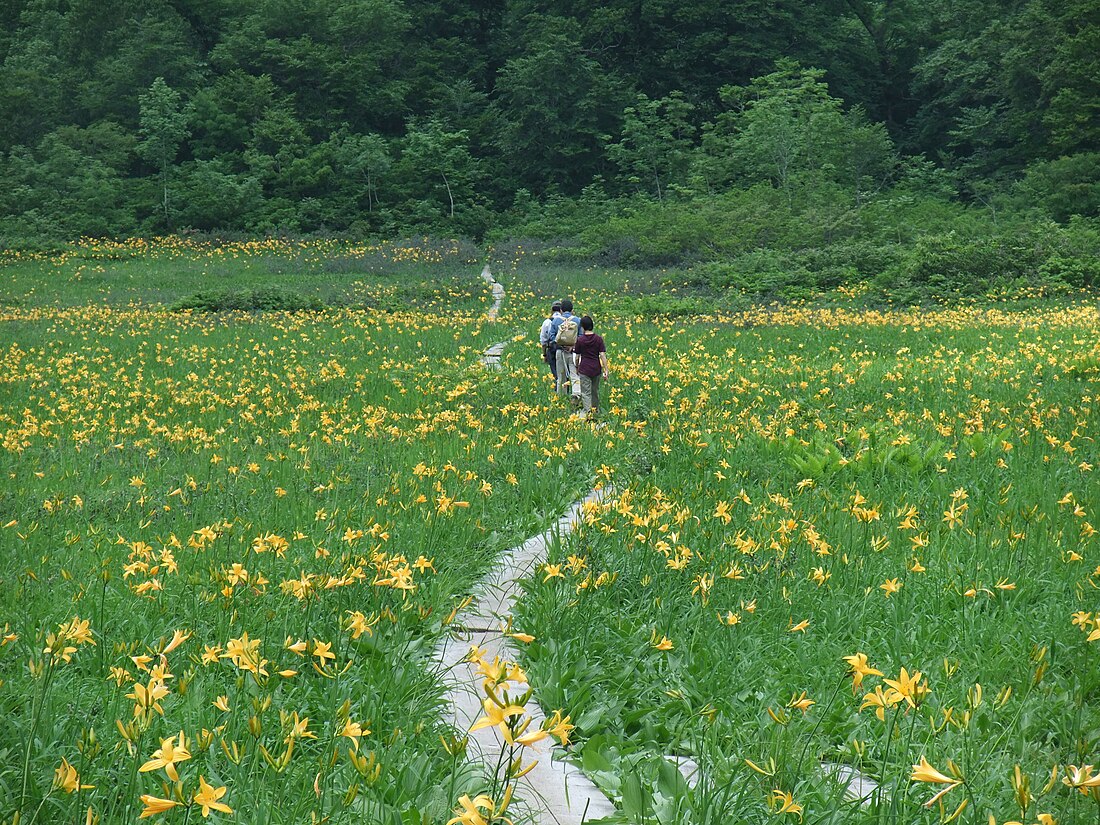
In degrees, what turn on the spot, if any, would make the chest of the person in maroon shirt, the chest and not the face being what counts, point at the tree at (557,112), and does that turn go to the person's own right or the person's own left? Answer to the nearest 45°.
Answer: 0° — they already face it

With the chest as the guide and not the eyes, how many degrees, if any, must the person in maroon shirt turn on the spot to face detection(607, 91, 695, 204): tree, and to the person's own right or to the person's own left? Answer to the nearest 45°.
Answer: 0° — they already face it

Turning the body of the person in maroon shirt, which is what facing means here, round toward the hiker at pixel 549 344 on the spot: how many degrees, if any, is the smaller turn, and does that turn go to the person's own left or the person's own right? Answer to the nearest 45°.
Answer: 0° — they already face them

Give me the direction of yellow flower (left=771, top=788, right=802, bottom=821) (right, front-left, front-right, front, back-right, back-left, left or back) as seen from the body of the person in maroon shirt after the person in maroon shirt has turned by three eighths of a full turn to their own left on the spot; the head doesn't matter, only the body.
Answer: front-left

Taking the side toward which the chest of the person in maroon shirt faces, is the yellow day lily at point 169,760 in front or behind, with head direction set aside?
behind

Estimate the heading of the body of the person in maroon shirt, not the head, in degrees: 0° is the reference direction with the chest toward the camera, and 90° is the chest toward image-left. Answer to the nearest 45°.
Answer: approximately 180°
